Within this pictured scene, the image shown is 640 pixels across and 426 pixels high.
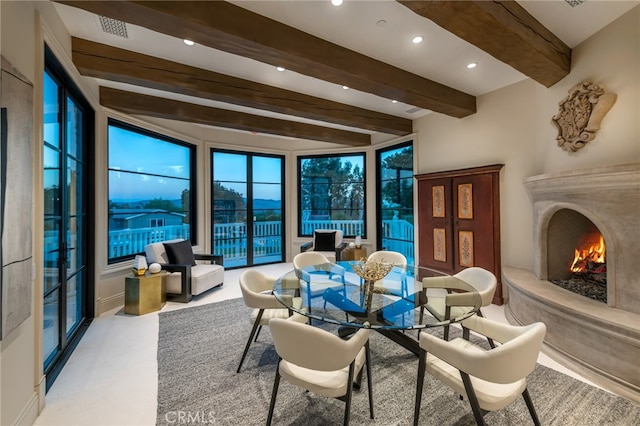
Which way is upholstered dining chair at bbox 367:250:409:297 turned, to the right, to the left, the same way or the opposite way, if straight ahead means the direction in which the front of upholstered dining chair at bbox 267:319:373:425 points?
the opposite way

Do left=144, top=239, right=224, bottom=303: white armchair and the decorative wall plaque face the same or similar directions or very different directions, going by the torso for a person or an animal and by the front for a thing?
very different directions

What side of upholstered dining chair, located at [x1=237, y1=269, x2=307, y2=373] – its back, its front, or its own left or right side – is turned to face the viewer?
right

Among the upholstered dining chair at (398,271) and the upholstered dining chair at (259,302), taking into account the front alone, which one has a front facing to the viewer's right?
the upholstered dining chair at (259,302)

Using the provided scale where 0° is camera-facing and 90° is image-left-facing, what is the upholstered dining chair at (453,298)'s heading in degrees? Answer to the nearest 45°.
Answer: approximately 90°

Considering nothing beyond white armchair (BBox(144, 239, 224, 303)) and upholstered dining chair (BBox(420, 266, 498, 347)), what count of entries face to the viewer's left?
1

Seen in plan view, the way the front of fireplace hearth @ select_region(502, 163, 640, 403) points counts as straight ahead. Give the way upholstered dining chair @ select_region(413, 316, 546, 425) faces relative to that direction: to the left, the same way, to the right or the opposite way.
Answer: to the right
